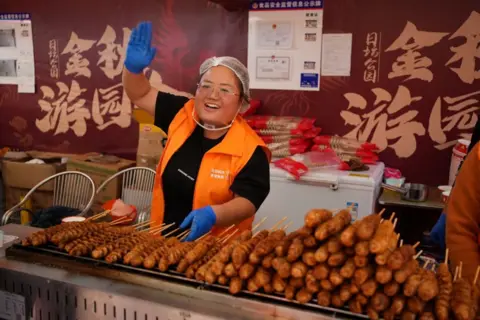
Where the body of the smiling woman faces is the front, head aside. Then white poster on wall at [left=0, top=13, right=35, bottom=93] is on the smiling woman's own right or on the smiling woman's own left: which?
on the smiling woman's own right

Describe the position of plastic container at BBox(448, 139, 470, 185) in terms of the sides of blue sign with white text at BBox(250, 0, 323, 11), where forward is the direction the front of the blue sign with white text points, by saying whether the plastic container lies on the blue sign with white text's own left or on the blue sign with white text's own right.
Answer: on the blue sign with white text's own left

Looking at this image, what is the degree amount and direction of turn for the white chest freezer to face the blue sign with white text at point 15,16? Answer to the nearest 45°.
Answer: approximately 90° to its right

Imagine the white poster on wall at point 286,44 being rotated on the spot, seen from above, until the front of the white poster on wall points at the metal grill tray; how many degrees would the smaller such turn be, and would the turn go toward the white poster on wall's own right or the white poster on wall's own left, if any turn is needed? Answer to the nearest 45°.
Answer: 0° — it already faces it

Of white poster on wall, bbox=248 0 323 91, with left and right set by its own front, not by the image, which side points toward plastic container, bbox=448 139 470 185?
left

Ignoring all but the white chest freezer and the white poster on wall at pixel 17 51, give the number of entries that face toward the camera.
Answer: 2
